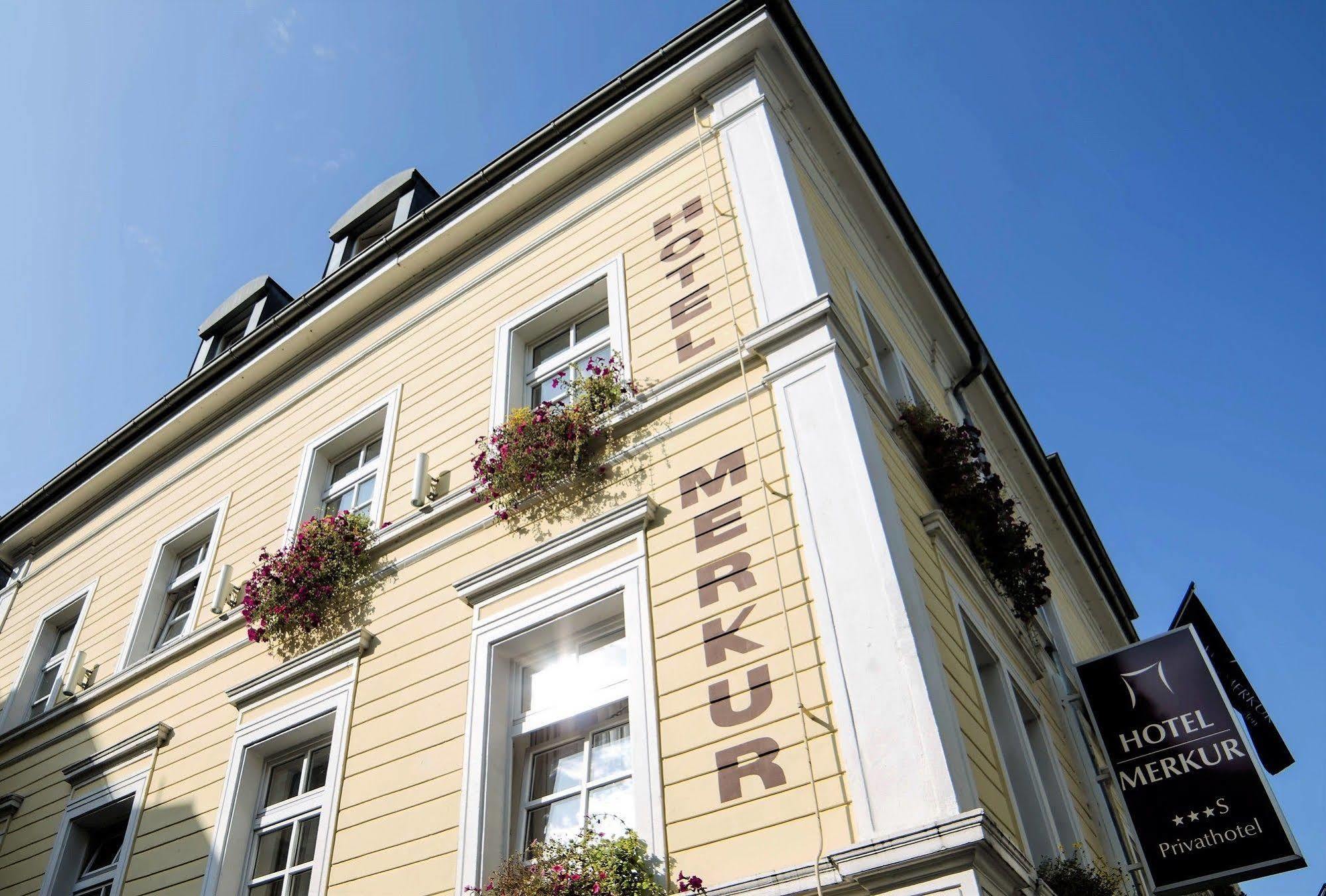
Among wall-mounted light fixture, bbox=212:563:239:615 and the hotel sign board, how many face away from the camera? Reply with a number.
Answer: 0

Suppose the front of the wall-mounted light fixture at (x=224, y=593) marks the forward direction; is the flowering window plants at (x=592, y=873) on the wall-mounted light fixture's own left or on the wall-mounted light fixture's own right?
on the wall-mounted light fixture's own left

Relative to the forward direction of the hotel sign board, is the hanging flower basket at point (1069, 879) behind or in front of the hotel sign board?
in front

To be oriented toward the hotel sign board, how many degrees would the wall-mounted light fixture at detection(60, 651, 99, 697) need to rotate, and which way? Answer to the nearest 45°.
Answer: approximately 90° to its left

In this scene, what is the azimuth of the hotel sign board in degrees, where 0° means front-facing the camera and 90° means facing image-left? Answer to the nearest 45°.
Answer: approximately 0°

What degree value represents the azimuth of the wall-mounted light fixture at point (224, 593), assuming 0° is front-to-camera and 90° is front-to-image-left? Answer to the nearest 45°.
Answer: approximately 45°

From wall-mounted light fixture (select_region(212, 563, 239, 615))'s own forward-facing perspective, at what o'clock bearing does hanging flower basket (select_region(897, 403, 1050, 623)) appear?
The hanging flower basket is roughly at 9 o'clock from the wall-mounted light fixture.

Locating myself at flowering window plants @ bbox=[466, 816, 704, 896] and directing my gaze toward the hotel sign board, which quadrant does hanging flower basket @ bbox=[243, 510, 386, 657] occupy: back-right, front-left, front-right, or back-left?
back-left

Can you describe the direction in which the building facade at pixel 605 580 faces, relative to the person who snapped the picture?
facing the viewer and to the left of the viewer

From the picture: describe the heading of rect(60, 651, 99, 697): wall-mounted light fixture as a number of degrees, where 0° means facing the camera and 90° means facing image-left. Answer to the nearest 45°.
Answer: approximately 45°

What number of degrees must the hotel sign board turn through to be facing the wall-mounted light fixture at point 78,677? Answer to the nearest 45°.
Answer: approximately 90° to its right
